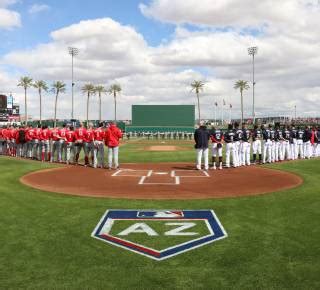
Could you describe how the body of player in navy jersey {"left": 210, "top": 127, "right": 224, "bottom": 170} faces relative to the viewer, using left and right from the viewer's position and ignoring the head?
facing away from the viewer

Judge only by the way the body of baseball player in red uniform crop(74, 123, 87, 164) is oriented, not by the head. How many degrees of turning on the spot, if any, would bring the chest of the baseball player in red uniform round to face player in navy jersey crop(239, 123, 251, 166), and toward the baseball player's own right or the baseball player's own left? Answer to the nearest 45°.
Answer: approximately 90° to the baseball player's own right

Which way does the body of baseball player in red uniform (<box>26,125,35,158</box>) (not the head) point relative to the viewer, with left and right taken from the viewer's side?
facing away from the viewer
